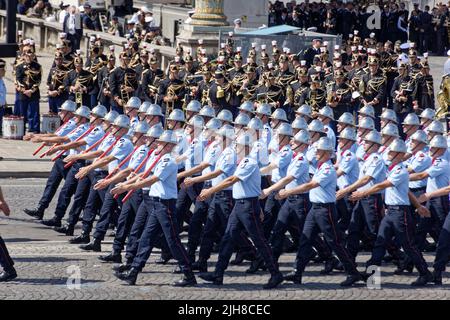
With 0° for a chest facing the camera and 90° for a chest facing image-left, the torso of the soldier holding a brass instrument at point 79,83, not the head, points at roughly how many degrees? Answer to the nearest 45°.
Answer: approximately 0°

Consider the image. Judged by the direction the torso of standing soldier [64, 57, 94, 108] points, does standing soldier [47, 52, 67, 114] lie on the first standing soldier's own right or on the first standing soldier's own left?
on the first standing soldier's own right

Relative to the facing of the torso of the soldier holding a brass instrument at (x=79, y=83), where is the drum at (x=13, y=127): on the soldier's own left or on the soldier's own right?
on the soldier's own right
